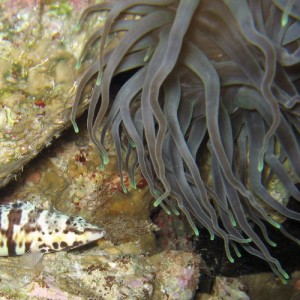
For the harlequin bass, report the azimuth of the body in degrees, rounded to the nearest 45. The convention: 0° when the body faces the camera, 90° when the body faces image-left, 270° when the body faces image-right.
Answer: approximately 270°
